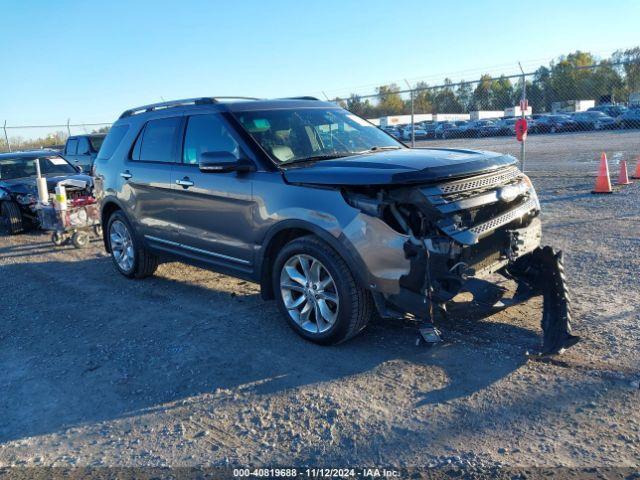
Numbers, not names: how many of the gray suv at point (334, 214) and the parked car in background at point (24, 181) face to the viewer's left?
0

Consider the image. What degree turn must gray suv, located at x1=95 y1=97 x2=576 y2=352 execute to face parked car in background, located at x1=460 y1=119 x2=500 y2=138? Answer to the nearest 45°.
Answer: approximately 135° to its left

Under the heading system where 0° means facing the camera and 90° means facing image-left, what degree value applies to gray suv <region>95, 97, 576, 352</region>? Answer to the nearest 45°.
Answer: approximately 315°

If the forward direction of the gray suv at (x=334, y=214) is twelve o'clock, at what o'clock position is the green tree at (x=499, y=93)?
The green tree is roughly at 8 o'clock from the gray suv.

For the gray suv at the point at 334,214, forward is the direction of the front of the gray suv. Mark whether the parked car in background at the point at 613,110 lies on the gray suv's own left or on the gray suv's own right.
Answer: on the gray suv's own left

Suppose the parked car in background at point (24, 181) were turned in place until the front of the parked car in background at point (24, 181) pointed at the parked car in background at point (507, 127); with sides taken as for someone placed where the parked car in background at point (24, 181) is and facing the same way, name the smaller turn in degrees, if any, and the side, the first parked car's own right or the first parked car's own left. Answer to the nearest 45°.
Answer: approximately 90° to the first parked car's own left

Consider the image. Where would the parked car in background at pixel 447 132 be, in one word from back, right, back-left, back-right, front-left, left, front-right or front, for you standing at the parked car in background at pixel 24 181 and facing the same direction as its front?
left
